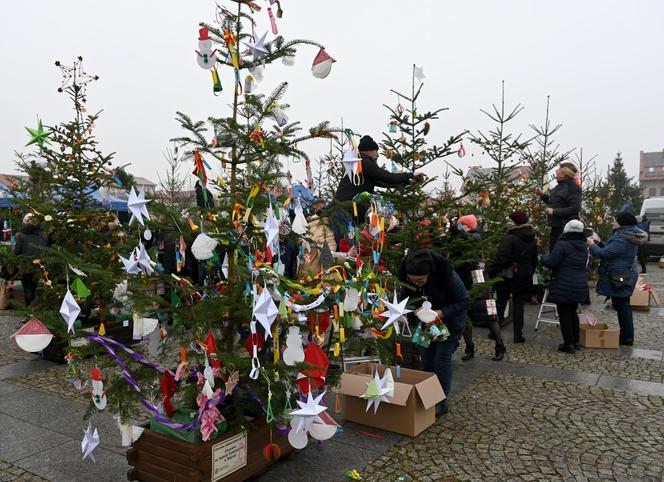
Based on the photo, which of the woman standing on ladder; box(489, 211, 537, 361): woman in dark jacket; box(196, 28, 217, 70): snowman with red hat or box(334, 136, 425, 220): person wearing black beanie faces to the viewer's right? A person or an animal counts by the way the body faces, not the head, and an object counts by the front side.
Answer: the person wearing black beanie

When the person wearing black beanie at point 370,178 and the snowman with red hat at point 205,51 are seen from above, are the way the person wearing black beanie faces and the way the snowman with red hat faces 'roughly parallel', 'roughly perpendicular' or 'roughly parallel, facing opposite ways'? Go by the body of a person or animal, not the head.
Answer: roughly perpendicular

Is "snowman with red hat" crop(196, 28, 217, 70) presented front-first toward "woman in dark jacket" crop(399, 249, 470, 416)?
no

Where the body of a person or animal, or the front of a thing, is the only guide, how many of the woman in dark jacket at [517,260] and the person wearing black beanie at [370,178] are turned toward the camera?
0

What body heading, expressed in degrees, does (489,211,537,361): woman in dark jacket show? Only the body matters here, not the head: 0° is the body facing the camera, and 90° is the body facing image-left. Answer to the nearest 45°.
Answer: approximately 135°

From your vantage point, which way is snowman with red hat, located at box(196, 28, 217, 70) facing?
toward the camera

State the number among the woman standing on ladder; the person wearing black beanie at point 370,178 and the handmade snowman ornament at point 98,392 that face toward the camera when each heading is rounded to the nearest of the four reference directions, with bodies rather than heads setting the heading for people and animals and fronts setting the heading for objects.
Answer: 1

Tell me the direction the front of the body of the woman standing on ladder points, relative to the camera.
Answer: to the viewer's left

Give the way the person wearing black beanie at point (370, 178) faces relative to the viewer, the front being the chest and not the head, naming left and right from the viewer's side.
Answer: facing to the right of the viewer

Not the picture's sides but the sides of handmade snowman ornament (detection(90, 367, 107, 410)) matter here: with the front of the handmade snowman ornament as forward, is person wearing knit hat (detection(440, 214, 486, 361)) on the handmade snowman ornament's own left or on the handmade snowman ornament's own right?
on the handmade snowman ornament's own left

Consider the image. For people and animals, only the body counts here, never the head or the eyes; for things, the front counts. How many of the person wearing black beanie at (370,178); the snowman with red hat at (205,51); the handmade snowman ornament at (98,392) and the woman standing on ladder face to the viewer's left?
1

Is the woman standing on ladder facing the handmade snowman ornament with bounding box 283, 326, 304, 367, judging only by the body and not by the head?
no

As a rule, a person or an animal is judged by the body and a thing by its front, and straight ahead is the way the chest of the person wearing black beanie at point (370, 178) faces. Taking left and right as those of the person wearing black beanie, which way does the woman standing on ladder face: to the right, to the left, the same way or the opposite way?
the opposite way

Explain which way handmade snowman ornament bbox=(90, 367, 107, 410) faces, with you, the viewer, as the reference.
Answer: facing the viewer
